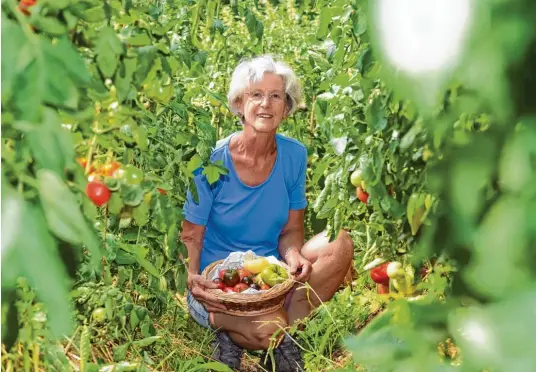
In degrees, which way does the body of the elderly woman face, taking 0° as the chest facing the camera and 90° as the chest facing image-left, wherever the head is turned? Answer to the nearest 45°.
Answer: approximately 0°
